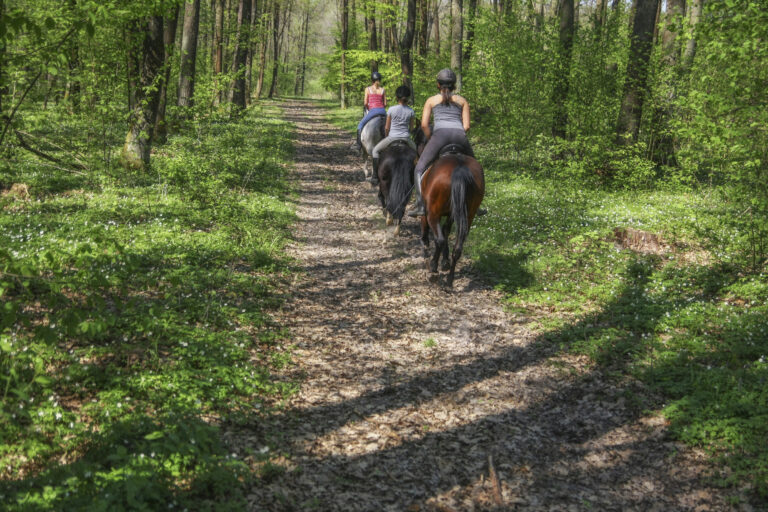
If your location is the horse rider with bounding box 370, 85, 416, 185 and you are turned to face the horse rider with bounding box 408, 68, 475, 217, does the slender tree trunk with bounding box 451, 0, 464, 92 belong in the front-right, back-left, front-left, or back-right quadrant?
back-left

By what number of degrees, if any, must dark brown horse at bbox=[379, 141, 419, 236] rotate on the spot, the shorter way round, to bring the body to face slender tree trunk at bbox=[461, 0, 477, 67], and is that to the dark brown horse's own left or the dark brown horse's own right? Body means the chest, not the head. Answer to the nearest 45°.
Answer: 0° — it already faces it

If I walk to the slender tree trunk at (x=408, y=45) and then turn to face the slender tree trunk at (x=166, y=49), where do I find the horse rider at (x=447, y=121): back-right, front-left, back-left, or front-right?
front-left

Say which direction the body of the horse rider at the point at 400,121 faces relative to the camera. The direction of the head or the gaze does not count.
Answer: away from the camera

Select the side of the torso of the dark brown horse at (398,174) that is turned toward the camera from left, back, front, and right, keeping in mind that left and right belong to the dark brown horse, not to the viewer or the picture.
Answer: back

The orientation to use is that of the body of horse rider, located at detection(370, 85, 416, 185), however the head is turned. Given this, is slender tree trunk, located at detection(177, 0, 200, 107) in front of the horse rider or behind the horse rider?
in front

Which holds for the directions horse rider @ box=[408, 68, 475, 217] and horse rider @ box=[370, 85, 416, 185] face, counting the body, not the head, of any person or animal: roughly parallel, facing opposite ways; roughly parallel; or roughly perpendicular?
roughly parallel

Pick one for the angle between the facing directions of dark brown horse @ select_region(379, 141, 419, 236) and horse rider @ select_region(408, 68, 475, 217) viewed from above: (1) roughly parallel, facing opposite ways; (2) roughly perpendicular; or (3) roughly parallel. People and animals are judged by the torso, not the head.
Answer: roughly parallel

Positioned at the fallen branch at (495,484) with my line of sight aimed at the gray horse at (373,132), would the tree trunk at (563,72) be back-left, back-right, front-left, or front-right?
front-right

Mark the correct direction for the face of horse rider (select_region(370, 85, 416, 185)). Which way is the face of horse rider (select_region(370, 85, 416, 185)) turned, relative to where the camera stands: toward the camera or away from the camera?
away from the camera

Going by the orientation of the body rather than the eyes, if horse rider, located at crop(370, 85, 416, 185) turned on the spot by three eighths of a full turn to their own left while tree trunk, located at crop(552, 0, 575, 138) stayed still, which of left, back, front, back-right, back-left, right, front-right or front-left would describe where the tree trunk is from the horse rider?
back

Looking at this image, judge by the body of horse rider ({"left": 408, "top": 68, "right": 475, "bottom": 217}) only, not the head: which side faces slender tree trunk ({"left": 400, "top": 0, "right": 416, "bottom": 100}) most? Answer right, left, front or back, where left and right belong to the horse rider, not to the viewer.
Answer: front

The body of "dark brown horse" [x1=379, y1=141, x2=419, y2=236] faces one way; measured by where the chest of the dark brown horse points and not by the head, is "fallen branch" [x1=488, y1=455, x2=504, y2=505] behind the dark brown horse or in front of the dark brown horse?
behind

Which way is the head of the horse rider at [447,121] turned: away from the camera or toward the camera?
away from the camera

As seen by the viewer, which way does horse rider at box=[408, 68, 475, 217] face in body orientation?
away from the camera

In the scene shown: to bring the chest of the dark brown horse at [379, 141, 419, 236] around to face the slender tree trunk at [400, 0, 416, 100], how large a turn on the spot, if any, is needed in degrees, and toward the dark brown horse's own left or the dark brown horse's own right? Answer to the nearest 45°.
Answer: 0° — it already faces it

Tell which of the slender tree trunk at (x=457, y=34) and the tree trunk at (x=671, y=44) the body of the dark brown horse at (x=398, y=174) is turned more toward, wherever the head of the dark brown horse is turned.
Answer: the slender tree trunk
